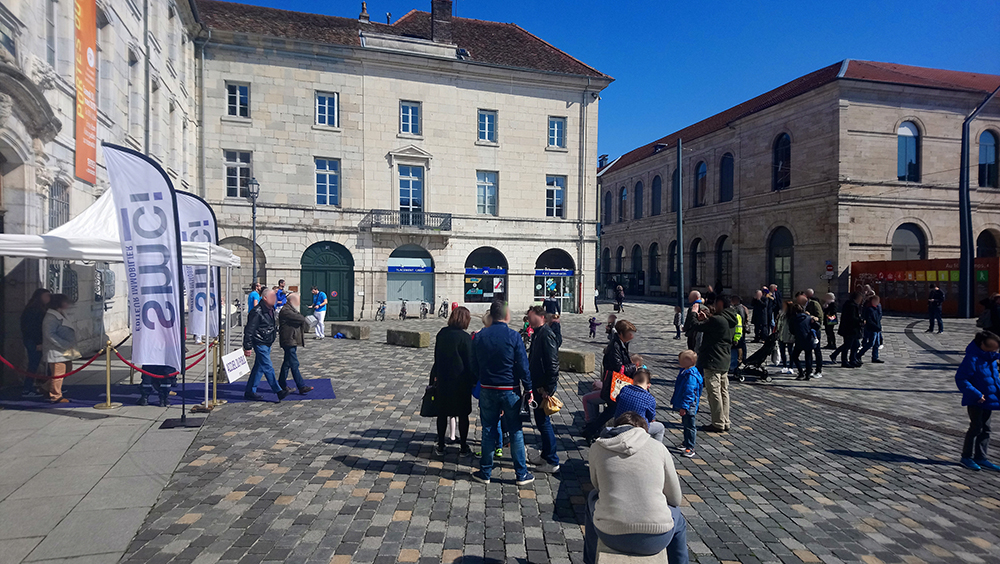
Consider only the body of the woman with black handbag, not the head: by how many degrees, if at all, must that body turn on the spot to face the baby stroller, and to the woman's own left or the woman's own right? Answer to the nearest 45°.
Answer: approximately 45° to the woman's own right

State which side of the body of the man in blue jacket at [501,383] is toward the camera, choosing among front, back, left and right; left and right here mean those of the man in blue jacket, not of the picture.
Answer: back

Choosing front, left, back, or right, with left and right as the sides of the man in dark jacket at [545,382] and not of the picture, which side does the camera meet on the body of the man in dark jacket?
left

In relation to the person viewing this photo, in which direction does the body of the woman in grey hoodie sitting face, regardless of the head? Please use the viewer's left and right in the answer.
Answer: facing away from the viewer

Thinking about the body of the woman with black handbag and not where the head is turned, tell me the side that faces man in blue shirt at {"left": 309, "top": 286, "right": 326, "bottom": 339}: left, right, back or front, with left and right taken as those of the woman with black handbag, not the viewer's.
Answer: front

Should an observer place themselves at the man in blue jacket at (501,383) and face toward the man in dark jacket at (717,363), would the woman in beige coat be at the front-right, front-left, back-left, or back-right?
back-left

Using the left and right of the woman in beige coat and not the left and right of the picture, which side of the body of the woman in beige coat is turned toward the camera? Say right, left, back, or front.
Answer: right

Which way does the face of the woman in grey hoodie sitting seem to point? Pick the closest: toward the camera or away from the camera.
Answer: away from the camera

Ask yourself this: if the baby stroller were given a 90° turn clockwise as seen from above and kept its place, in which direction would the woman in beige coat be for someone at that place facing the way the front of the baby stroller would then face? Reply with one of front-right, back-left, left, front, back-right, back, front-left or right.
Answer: back-left

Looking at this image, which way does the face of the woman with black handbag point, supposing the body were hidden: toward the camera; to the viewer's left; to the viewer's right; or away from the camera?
away from the camera

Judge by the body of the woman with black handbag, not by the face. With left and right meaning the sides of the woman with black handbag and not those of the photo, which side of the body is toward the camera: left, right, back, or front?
back

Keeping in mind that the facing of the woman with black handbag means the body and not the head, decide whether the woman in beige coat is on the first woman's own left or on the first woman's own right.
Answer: on the first woman's own left

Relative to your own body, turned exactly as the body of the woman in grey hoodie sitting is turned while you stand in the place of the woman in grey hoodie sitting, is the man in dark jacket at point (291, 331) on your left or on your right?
on your left
